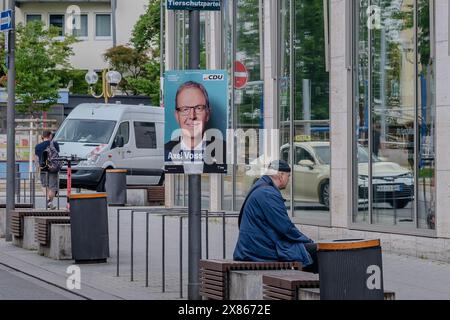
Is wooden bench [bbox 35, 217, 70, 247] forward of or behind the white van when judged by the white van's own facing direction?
forward

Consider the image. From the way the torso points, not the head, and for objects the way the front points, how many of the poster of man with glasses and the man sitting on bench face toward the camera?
1

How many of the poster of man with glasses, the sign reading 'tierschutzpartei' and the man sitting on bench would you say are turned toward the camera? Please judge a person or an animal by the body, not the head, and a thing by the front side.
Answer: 2

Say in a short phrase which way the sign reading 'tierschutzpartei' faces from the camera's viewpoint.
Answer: facing the viewer

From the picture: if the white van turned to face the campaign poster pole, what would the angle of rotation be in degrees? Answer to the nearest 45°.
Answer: approximately 45° to its left

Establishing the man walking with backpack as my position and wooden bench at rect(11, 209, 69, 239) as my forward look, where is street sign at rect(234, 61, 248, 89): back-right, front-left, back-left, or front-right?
front-left

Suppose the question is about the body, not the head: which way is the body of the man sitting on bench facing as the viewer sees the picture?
to the viewer's right

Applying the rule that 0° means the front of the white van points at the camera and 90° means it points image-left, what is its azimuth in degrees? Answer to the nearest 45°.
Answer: approximately 45°

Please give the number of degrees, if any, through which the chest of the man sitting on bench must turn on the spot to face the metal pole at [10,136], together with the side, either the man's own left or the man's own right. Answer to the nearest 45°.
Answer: approximately 135° to the man's own left

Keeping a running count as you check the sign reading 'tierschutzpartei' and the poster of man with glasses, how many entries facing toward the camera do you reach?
2
